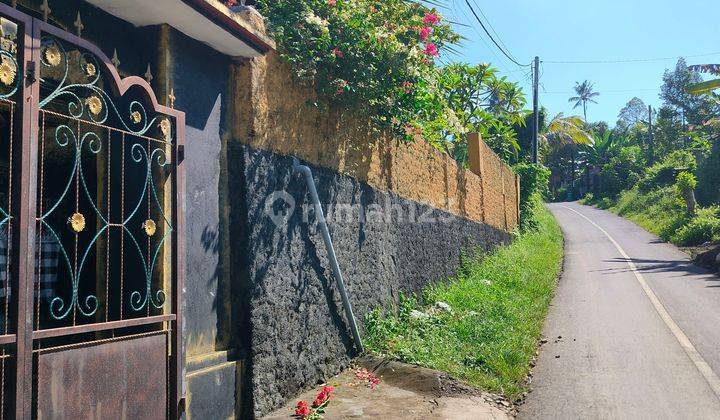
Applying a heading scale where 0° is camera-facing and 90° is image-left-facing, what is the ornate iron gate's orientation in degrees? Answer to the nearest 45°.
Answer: approximately 315°

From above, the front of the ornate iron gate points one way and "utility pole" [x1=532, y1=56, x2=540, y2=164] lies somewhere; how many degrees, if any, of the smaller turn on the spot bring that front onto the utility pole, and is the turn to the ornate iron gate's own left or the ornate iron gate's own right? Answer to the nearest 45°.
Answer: approximately 90° to the ornate iron gate's own left

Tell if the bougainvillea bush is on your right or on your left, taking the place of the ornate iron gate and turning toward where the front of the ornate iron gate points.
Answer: on your left

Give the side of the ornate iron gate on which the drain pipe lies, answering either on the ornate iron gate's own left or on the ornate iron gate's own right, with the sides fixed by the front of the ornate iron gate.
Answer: on the ornate iron gate's own left

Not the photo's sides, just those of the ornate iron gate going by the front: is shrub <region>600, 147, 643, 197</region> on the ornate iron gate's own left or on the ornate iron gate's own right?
on the ornate iron gate's own left

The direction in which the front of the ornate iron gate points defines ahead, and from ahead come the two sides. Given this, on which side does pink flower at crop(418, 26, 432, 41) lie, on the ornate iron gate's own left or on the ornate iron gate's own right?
on the ornate iron gate's own left

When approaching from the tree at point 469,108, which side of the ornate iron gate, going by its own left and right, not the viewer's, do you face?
left
